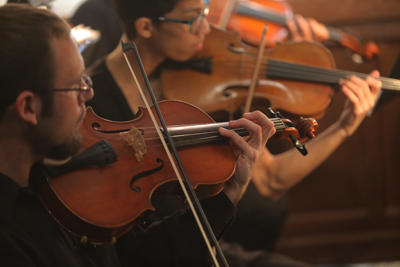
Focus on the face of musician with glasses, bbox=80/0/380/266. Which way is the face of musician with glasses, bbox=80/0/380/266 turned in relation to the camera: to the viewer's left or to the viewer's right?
to the viewer's right

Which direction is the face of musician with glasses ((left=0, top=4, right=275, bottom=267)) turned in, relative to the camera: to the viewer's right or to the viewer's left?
to the viewer's right

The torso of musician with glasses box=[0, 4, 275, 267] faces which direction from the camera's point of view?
to the viewer's right

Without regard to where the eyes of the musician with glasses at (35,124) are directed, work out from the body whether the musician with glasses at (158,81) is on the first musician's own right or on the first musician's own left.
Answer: on the first musician's own left

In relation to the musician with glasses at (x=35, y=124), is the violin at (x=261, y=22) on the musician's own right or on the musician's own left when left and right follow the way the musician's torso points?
on the musician's own left

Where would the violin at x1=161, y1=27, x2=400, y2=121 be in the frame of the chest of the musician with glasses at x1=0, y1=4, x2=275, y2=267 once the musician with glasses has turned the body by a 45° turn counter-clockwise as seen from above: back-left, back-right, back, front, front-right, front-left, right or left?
front
